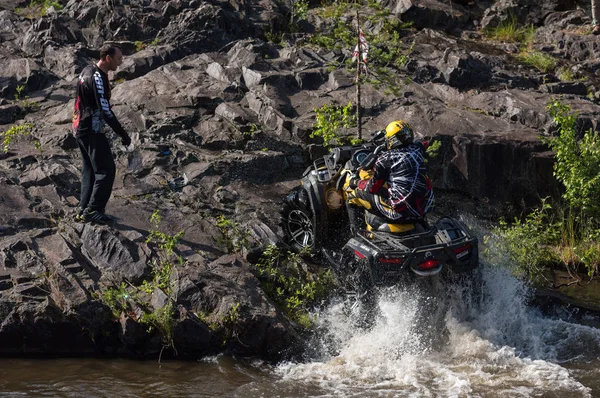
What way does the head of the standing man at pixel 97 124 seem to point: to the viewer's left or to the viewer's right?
to the viewer's right

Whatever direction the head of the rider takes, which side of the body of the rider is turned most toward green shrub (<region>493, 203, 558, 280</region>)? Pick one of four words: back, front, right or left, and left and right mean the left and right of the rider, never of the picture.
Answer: right

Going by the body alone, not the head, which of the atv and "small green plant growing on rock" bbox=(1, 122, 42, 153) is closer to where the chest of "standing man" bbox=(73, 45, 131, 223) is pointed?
the atv

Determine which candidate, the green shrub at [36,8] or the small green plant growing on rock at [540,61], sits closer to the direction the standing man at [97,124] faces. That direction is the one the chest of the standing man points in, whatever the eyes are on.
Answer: the small green plant growing on rock

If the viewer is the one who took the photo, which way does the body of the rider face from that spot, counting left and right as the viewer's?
facing away from the viewer and to the left of the viewer

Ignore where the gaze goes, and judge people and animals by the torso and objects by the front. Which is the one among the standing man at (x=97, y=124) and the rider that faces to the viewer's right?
the standing man

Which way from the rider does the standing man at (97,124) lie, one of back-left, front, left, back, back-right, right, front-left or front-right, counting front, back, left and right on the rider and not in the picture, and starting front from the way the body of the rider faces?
front-left

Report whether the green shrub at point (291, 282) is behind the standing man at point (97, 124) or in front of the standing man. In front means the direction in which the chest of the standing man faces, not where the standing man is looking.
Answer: in front

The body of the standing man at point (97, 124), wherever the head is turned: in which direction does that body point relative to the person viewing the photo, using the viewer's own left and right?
facing to the right of the viewer

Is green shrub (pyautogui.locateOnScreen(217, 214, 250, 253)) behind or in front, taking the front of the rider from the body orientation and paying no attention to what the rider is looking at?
in front

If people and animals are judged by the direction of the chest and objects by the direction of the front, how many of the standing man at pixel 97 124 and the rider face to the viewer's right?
1

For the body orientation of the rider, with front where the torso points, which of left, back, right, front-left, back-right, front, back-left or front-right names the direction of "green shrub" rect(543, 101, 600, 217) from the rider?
right

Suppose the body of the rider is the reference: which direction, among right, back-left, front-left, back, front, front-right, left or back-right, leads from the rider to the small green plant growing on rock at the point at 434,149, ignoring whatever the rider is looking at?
front-right
